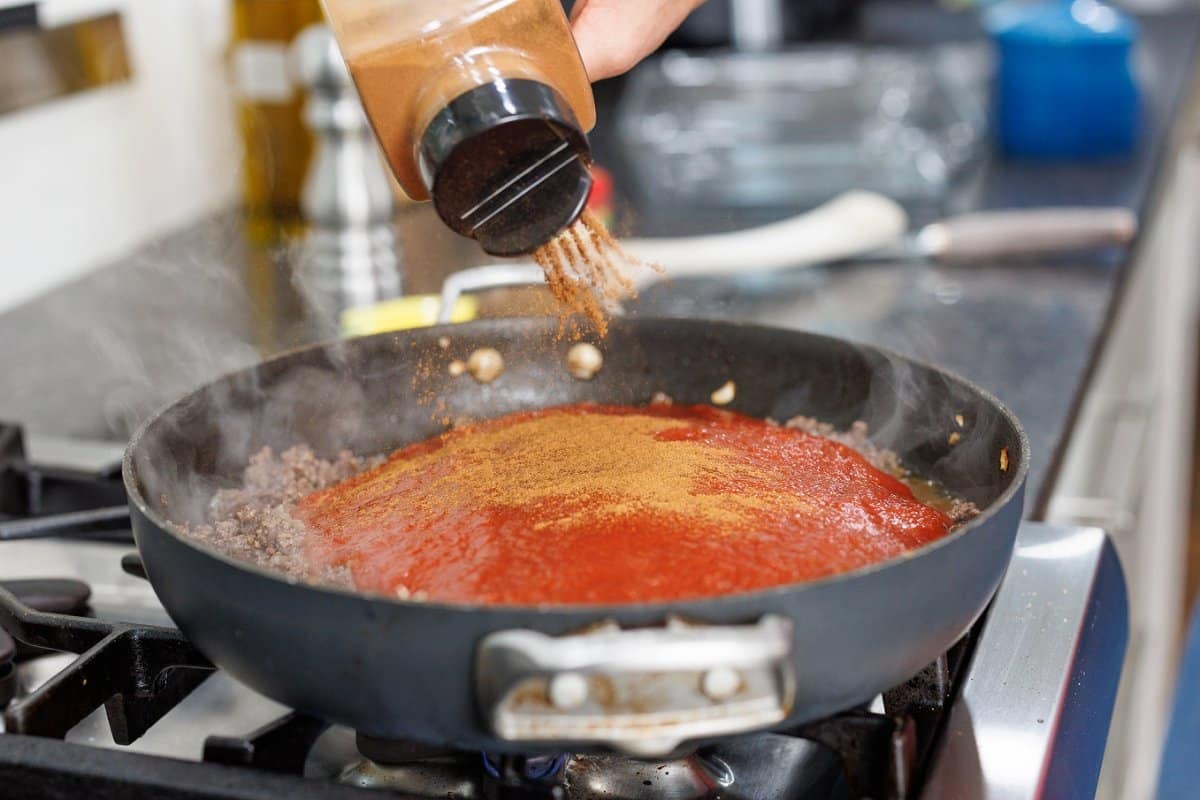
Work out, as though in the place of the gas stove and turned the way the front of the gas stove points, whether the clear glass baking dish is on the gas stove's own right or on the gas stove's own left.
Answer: on the gas stove's own left

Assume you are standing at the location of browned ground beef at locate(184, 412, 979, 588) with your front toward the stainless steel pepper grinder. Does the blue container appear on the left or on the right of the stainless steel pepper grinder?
right
